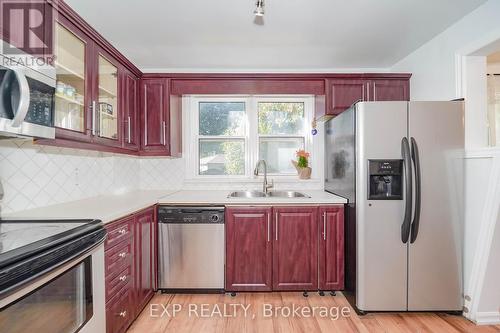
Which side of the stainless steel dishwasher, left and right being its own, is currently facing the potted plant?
left

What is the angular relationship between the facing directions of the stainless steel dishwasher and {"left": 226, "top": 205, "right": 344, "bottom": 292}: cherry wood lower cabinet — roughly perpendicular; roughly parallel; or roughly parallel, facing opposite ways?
roughly parallel

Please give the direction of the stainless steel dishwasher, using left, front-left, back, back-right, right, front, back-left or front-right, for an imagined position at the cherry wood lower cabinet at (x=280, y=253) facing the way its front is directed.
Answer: right

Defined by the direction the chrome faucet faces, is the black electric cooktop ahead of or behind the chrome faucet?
ahead

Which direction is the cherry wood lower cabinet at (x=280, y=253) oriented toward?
toward the camera

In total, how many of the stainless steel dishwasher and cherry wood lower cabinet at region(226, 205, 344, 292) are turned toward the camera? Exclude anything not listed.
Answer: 2

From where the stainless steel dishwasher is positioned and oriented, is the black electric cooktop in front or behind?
in front

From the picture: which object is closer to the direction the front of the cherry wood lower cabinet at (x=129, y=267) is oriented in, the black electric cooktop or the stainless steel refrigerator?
the stainless steel refrigerator

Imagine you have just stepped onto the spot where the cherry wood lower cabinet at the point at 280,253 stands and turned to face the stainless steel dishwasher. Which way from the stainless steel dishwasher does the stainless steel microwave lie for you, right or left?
left

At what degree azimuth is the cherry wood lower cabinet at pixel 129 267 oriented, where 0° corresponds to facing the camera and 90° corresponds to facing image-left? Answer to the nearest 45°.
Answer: approximately 315°

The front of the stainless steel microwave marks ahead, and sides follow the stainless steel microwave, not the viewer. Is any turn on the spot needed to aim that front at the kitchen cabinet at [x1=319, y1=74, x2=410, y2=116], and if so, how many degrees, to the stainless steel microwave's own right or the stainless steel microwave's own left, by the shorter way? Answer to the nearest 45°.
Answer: approximately 45° to the stainless steel microwave's own left

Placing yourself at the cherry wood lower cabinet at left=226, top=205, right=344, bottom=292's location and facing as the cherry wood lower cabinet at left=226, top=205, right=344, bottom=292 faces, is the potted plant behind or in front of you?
behind

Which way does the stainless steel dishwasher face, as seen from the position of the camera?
facing the viewer

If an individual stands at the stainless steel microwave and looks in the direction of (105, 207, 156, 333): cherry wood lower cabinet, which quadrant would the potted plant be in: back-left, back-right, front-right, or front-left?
front-right

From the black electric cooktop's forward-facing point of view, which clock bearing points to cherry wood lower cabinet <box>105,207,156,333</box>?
The cherry wood lower cabinet is roughly at 9 o'clock from the black electric cooktop.

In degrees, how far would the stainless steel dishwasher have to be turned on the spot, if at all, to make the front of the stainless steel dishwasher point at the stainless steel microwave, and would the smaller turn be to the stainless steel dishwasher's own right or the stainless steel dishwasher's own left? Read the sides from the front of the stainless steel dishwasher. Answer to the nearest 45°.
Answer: approximately 45° to the stainless steel dishwasher's own right

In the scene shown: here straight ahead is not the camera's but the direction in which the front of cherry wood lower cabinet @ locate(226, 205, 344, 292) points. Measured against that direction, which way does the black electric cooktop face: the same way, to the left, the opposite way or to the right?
to the left

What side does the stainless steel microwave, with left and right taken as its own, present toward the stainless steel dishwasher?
left

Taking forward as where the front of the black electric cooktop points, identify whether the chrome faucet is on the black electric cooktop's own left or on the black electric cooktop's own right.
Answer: on the black electric cooktop's own left
